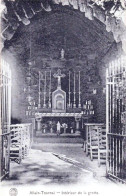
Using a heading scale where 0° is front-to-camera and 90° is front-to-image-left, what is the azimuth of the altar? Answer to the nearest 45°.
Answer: approximately 0°

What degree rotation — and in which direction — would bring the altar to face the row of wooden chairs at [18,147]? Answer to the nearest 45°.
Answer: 0° — it already faces it

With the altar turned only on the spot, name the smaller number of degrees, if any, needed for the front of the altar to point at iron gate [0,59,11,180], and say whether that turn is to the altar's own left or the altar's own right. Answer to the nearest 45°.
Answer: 0° — it already faces it

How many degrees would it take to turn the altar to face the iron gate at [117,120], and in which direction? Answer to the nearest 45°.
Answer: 0° — it already faces it
